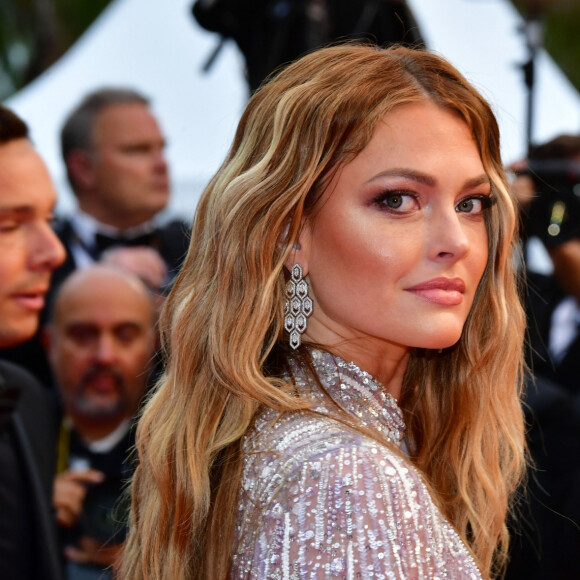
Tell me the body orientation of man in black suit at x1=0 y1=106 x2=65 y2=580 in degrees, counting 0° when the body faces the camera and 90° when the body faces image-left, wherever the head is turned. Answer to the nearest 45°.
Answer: approximately 315°

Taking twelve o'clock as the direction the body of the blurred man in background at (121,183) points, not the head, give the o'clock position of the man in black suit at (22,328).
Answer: The man in black suit is roughly at 2 o'clock from the blurred man in background.

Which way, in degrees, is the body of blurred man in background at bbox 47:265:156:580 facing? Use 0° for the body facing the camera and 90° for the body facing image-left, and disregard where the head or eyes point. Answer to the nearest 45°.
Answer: approximately 0°

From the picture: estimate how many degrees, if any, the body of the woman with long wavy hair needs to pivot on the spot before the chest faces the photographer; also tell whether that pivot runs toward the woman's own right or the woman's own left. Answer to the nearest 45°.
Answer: approximately 45° to the woman's own left

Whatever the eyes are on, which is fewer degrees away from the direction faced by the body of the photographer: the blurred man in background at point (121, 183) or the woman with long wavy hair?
the woman with long wavy hair
